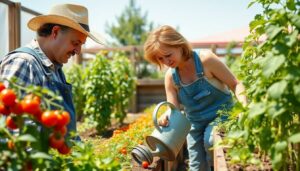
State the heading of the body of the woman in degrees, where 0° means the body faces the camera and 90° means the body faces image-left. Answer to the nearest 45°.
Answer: approximately 45°

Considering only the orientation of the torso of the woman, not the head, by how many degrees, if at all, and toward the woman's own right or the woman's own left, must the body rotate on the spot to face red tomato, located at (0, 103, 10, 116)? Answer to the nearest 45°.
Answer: approximately 45° to the woman's own left

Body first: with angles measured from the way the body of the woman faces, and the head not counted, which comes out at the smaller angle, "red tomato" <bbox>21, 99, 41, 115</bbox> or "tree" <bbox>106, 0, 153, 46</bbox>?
the red tomato

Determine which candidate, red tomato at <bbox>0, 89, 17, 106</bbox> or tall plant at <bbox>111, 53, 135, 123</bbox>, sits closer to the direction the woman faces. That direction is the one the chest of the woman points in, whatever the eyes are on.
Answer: the red tomato

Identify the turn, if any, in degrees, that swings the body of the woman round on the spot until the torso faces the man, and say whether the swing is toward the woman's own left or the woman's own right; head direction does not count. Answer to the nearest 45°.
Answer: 0° — they already face them

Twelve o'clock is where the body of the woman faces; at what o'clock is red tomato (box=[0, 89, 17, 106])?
The red tomato is roughly at 11 o'clock from the woman.

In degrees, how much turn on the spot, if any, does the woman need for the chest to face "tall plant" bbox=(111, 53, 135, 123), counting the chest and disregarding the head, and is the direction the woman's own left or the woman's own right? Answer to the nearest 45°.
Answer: approximately 135° to the woman's own right

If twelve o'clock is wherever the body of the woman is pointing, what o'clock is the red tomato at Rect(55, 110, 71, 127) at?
The red tomato is roughly at 11 o'clock from the woman.

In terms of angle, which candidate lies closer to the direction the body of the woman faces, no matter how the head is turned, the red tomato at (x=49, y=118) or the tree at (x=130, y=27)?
the red tomato

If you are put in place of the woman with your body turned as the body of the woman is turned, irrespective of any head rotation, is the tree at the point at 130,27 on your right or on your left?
on your right

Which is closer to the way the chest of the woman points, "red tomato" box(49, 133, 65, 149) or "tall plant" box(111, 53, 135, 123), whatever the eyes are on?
the red tomato
